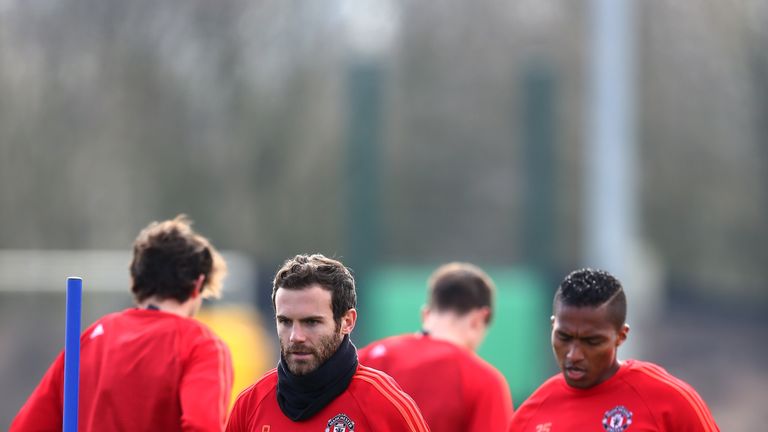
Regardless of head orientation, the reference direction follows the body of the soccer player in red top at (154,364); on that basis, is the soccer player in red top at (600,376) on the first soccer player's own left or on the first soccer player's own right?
on the first soccer player's own right

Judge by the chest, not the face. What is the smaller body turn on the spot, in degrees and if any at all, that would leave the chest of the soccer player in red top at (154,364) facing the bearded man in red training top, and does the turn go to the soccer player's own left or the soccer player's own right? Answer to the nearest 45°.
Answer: approximately 90° to the soccer player's own right

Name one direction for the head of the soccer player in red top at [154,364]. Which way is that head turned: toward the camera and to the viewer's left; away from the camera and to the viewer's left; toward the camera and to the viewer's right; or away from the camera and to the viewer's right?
away from the camera and to the viewer's right

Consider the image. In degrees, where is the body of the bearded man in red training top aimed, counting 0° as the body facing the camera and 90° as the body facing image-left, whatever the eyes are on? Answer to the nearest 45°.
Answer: approximately 45°

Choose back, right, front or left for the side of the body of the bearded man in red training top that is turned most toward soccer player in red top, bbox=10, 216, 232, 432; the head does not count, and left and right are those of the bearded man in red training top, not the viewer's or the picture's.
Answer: right

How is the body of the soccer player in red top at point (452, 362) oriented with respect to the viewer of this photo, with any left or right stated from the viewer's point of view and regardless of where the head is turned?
facing away from the viewer and to the right of the viewer

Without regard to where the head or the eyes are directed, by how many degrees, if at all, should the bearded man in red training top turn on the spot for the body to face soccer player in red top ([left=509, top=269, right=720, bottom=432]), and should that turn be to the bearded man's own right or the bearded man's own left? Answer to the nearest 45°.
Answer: approximately 135° to the bearded man's own left

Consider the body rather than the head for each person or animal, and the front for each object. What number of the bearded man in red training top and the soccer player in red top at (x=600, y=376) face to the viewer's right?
0

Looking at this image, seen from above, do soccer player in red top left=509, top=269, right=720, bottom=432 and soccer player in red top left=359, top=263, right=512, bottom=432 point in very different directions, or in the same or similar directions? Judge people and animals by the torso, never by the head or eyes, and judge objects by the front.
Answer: very different directions

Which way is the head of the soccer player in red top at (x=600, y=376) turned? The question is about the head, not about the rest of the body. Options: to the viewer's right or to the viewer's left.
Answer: to the viewer's left
